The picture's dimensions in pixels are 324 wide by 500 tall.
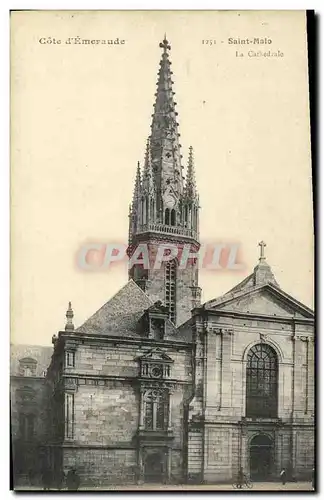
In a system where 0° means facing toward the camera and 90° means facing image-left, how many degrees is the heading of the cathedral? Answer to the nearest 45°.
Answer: approximately 0°
